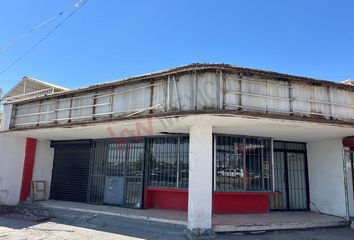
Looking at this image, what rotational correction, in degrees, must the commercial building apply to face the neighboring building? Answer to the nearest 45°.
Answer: approximately 90° to its right

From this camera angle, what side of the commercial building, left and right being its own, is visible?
front
